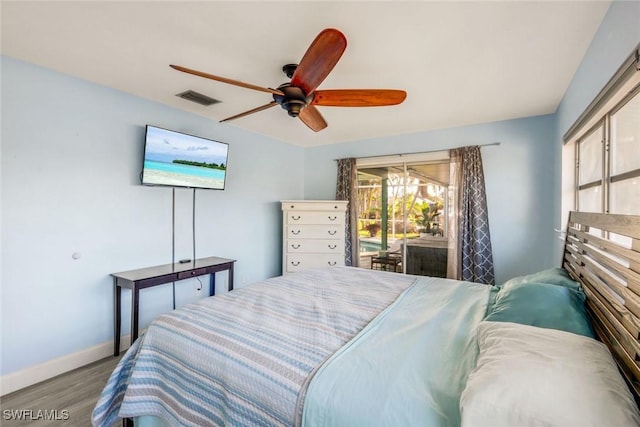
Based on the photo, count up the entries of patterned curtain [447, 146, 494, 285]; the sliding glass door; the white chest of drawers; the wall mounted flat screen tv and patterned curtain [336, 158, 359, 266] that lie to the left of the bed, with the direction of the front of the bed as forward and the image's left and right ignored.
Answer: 0

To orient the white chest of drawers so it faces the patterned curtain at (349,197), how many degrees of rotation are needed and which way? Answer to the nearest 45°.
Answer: approximately 135° to its left

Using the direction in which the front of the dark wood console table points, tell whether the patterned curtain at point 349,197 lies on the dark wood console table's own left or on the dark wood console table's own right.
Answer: on the dark wood console table's own left

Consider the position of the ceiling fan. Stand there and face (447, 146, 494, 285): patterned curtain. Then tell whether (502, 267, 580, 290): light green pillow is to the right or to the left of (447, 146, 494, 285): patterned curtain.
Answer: right

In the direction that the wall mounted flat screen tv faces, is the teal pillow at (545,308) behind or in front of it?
in front

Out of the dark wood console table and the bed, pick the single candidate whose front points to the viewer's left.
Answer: the bed

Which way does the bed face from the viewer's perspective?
to the viewer's left

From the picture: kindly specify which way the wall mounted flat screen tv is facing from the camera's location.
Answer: facing the viewer and to the right of the viewer

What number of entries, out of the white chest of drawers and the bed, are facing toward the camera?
1

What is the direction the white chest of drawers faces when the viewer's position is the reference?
facing the viewer

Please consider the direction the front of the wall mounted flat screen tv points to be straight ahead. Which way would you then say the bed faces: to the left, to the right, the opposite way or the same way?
the opposite way

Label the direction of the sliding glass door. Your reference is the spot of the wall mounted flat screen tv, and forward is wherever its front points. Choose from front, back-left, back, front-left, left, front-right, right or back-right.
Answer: front-left

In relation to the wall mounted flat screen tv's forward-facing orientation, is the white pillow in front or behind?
in front

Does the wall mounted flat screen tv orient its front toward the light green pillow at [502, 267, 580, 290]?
yes

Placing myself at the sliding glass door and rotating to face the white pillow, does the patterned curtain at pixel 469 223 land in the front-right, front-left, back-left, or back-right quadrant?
front-left

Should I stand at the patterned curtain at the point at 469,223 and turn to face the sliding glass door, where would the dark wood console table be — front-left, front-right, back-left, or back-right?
front-left

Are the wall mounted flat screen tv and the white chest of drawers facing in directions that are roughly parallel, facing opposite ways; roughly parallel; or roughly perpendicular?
roughly perpendicular

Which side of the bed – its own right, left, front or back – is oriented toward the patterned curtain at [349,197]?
right

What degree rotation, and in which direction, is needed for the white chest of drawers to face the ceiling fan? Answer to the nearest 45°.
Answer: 0° — it already faces it

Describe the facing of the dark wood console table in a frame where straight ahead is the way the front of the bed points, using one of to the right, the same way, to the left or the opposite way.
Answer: the opposite way

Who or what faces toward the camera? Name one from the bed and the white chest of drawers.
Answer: the white chest of drawers
